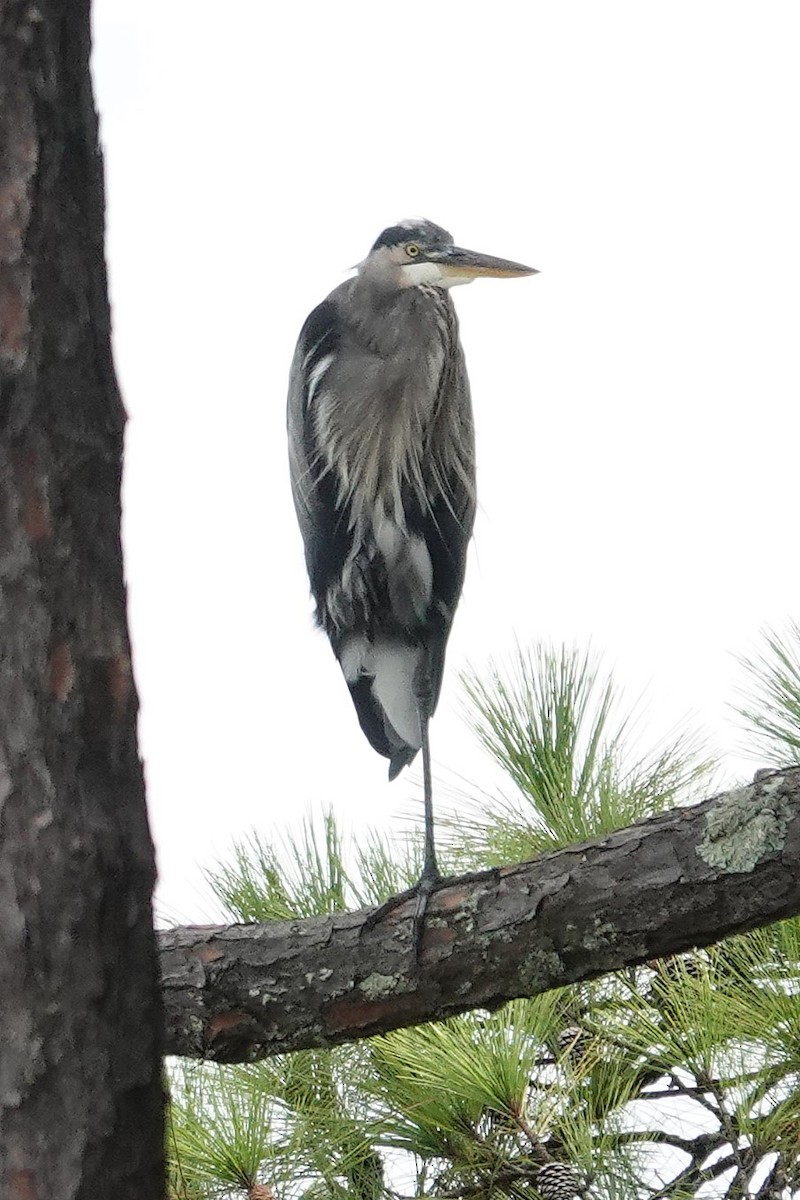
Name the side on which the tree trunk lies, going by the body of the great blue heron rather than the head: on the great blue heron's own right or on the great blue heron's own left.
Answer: on the great blue heron's own right

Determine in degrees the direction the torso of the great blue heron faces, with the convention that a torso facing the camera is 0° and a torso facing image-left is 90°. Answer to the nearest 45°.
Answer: approximately 315°
